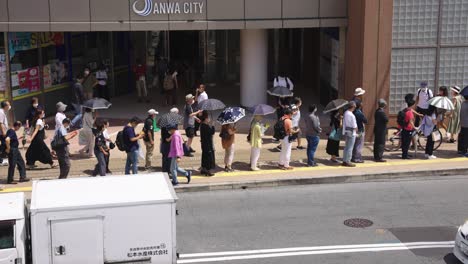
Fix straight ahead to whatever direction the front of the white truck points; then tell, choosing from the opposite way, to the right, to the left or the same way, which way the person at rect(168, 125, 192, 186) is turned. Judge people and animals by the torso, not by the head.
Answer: the same way

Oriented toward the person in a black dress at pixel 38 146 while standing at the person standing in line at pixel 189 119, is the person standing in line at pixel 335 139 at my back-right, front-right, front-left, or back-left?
back-left

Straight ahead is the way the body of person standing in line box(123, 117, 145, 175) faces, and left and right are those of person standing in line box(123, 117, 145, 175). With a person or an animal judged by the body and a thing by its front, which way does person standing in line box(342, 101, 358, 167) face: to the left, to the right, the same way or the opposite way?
the same way

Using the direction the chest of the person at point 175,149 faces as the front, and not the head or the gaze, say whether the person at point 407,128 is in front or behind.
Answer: behind

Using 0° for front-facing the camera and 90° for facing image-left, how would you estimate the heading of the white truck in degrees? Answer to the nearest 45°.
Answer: approximately 90°

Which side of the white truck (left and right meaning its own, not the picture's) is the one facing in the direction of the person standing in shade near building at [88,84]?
right
